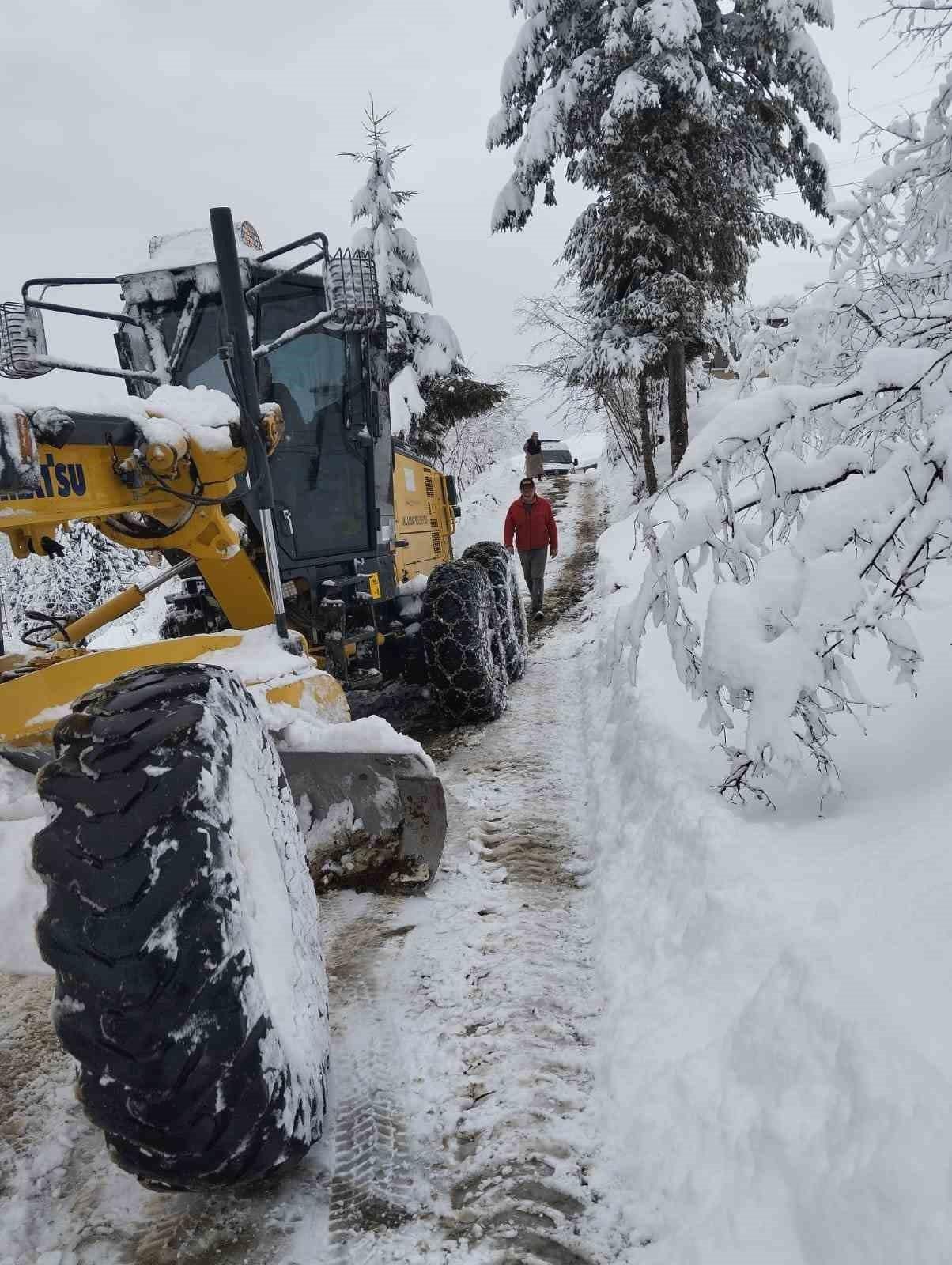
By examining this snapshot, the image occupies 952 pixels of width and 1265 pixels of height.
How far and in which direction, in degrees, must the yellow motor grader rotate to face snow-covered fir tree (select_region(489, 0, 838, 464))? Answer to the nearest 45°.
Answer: approximately 180°

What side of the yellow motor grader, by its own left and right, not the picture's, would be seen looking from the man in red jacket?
back

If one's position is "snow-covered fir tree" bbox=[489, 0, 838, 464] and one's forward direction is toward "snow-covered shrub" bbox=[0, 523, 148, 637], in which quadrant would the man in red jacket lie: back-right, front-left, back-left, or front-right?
front-left

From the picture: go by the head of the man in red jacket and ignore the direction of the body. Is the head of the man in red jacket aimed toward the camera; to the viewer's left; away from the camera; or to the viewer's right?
toward the camera

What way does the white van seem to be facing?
toward the camera

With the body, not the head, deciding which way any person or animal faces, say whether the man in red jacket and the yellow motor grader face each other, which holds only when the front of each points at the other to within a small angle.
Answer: no

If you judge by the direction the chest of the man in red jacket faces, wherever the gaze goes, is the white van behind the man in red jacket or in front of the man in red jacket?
behind

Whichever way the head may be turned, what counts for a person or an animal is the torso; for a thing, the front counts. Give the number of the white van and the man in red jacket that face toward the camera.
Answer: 2

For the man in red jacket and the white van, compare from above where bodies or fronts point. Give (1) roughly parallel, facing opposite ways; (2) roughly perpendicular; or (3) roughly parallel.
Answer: roughly parallel

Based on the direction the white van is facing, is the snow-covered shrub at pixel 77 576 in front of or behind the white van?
in front

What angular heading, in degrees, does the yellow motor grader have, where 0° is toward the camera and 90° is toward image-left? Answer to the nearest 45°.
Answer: approximately 45°

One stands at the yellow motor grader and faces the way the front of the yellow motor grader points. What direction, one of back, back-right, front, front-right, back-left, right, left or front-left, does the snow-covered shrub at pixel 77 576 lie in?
back-right

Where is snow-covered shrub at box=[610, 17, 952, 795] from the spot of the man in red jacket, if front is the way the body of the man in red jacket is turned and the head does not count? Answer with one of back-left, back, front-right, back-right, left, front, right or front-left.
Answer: front

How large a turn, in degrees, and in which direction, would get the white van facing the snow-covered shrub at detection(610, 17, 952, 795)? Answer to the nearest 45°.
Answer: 0° — it already faces it

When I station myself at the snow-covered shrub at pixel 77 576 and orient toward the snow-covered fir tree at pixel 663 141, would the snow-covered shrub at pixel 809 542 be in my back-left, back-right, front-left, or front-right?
front-right

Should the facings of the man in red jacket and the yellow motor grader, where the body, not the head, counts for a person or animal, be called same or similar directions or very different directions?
same or similar directions

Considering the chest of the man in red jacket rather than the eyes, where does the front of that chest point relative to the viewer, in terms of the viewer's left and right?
facing the viewer

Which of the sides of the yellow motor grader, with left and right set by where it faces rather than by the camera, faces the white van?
back
